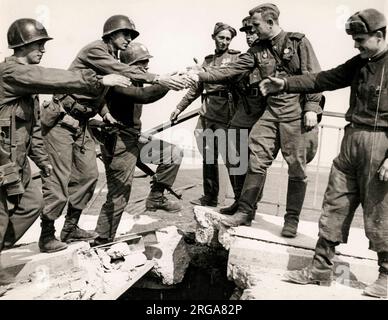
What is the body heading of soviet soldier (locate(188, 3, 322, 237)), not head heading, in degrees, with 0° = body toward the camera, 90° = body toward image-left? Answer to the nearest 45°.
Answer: approximately 45°

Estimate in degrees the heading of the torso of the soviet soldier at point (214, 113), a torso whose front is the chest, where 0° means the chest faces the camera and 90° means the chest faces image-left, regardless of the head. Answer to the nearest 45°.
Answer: approximately 45°

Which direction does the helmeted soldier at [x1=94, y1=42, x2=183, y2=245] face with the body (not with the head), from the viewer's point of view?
to the viewer's right

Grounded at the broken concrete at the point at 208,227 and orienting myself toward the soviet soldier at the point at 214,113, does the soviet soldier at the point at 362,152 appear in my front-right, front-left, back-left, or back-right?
back-right

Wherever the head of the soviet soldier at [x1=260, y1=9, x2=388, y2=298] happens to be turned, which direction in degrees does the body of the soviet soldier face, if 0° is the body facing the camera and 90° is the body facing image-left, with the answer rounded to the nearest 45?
approximately 45°

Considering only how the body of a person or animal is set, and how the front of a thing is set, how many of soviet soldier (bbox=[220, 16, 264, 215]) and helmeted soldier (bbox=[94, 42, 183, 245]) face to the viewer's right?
1

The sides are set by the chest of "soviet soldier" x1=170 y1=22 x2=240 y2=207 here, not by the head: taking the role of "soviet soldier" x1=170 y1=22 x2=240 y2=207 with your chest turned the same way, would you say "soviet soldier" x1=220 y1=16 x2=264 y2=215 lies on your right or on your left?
on your left

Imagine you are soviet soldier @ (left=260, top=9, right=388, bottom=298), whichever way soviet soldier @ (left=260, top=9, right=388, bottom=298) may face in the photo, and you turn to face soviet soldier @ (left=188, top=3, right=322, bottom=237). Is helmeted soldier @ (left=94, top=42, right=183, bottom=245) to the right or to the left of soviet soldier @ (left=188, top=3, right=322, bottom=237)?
left

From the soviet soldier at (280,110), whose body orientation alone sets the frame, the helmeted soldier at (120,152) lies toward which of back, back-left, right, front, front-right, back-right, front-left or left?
front-right
